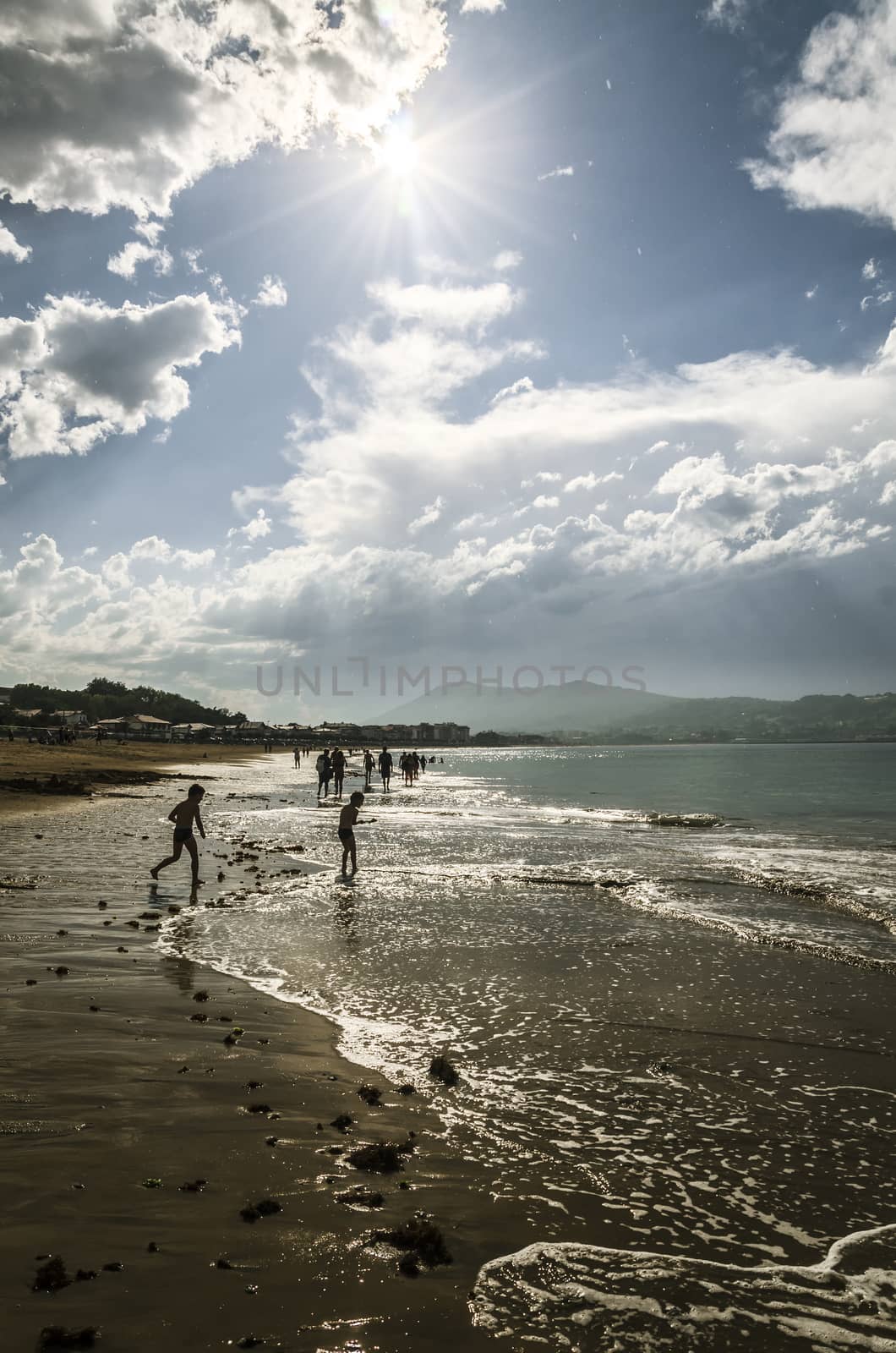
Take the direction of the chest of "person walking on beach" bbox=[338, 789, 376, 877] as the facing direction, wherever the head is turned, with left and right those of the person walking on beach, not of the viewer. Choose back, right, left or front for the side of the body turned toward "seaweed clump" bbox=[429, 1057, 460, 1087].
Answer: right

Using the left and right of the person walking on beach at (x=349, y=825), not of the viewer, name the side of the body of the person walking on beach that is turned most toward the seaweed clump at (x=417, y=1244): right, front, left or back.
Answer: right

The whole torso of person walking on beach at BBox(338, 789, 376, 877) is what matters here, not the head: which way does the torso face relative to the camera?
to the viewer's right

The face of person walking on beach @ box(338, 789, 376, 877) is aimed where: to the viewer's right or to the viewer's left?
to the viewer's right

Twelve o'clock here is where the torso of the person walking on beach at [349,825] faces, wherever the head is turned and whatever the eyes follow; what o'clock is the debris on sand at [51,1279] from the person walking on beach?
The debris on sand is roughly at 3 o'clock from the person walking on beach.

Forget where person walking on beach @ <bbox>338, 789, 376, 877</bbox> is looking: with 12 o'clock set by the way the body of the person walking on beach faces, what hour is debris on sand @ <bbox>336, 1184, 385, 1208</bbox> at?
The debris on sand is roughly at 3 o'clock from the person walking on beach.

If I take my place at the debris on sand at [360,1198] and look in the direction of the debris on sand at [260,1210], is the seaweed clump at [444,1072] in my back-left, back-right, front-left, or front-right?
back-right
